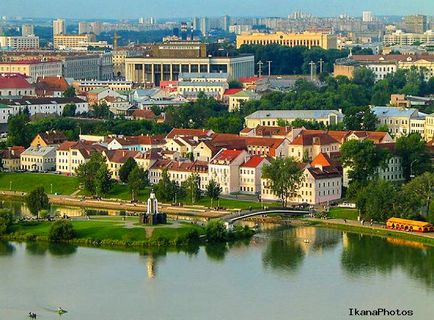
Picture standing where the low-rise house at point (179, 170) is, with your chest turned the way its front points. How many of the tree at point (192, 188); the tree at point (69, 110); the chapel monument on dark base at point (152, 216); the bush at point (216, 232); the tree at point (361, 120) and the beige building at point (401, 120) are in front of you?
3

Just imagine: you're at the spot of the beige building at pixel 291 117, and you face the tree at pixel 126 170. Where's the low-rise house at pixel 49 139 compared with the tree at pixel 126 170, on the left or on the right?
right

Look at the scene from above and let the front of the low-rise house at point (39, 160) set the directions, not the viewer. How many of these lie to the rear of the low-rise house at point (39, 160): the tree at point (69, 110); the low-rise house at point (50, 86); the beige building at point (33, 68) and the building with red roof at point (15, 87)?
4

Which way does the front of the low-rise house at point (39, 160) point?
toward the camera

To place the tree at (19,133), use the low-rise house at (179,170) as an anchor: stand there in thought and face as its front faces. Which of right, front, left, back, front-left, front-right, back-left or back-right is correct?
back-right

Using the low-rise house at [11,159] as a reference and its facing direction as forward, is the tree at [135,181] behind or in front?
in front

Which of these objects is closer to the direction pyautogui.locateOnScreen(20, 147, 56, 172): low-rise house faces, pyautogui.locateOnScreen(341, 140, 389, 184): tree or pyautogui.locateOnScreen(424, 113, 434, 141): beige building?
the tree

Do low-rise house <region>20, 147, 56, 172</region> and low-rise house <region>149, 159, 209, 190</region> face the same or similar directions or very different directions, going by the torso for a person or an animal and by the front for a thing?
same or similar directions

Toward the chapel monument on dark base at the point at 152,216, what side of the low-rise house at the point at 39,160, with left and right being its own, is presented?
front

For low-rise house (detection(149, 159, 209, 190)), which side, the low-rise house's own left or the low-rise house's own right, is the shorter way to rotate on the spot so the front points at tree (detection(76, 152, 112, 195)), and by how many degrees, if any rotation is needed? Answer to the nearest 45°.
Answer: approximately 90° to the low-rise house's own right

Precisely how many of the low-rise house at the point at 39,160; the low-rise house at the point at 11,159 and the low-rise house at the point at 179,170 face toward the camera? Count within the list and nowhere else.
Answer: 3

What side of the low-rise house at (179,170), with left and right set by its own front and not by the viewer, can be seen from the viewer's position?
front

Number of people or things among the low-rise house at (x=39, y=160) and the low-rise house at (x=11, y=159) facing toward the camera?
2

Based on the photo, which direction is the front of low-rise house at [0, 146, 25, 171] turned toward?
toward the camera

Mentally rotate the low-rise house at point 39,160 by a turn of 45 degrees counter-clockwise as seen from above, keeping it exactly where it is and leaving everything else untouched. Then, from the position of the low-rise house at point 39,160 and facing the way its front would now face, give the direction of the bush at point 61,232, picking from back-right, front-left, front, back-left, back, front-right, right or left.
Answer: front-right

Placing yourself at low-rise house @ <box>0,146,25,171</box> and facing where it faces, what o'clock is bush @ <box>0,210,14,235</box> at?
The bush is roughly at 12 o'clock from the low-rise house.

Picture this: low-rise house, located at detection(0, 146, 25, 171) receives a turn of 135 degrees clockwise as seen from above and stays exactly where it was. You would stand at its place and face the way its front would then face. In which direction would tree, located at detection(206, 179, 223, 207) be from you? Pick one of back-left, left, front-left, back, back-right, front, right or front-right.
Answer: back
